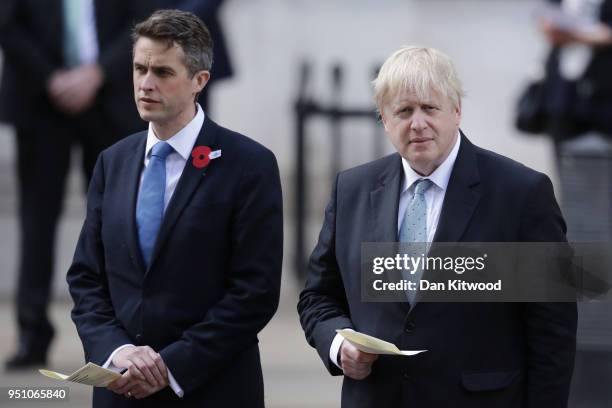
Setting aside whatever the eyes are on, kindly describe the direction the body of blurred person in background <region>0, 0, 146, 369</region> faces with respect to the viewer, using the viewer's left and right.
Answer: facing the viewer

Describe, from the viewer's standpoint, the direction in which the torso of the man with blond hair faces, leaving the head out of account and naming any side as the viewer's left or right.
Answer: facing the viewer and to the left of the viewer

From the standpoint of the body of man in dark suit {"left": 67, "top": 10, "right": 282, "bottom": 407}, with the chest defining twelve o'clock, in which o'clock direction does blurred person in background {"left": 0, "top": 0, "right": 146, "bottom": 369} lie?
The blurred person in background is roughly at 4 o'clock from the man in dark suit.

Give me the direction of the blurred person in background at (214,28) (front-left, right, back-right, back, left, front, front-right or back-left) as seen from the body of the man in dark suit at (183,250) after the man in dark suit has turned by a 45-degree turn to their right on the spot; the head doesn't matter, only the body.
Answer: right

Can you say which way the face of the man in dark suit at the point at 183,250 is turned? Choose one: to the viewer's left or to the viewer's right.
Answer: to the viewer's left

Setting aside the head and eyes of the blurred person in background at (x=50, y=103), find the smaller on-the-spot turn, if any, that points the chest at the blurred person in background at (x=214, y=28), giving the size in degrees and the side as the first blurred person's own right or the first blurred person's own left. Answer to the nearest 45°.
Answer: approximately 90° to the first blurred person's own left

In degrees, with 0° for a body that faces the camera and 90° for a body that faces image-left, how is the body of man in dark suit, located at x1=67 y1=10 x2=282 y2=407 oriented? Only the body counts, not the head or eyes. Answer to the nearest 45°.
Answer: approximately 45°

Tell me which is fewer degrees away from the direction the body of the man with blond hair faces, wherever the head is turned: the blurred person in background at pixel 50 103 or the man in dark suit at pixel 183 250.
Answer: the man in dark suit
